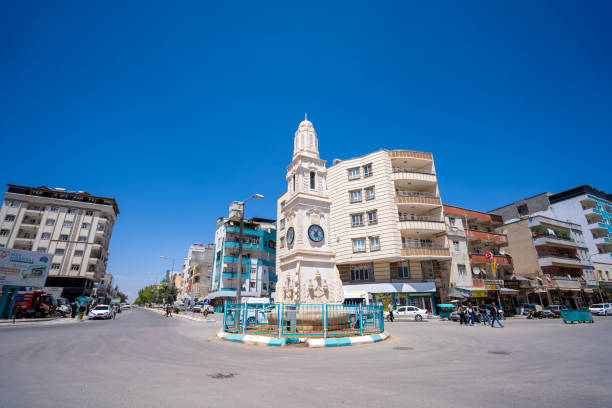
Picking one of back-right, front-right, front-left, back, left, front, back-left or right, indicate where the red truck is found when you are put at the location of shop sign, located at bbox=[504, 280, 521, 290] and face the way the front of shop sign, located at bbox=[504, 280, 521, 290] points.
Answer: front-right

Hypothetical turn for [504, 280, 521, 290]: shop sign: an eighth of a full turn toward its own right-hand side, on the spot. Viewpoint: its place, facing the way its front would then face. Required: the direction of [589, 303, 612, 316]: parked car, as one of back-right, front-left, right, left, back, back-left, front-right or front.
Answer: back-left

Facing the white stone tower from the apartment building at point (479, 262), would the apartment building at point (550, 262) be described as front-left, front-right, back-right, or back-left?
back-left

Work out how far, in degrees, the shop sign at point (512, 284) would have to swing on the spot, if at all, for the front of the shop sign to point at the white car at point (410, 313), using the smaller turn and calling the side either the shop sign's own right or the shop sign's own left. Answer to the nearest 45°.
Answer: approximately 45° to the shop sign's own right

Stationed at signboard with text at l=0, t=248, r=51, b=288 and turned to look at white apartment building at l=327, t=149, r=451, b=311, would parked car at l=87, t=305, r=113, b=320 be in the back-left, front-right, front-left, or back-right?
front-left

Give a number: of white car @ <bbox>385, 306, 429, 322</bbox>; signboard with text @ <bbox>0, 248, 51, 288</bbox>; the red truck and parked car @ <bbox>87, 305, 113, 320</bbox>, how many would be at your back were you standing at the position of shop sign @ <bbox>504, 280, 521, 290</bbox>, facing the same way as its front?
0

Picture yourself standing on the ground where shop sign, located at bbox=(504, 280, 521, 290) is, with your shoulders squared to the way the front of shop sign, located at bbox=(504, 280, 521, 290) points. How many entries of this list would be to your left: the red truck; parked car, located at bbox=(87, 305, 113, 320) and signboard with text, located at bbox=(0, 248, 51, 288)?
0

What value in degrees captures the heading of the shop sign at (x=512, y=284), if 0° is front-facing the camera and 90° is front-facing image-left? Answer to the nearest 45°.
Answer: approximately 0°

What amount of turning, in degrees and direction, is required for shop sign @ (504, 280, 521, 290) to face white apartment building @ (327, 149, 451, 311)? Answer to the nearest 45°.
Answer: approximately 45° to its right

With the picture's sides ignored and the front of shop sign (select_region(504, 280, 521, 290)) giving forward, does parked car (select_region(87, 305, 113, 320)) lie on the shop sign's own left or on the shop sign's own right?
on the shop sign's own right

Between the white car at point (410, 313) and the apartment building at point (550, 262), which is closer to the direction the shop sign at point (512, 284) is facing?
the white car

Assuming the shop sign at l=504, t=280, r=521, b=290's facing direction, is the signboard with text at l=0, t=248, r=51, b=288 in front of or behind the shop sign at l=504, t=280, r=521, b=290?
in front
